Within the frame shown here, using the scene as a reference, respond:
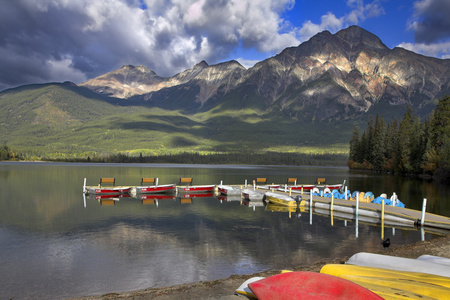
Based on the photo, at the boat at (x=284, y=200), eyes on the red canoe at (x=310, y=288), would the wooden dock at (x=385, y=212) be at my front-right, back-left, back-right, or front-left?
front-left

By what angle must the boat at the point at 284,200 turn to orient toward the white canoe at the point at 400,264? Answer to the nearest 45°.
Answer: approximately 135° to its left

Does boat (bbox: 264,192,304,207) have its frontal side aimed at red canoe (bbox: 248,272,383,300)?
no

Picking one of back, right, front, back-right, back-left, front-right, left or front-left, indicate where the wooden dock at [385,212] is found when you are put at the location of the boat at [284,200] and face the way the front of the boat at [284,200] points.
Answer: back

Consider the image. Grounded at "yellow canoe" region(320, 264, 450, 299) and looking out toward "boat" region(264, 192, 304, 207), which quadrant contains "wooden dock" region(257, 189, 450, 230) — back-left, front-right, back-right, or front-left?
front-right

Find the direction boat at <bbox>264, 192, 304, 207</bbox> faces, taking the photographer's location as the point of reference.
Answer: facing away from the viewer and to the left of the viewer

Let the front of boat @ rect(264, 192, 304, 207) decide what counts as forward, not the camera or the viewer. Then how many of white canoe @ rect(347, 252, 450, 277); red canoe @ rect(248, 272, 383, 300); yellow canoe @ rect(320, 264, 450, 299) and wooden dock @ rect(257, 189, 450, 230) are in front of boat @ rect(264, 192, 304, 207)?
0

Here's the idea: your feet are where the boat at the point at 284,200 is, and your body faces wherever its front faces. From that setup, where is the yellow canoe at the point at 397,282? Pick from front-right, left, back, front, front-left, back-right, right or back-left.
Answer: back-left

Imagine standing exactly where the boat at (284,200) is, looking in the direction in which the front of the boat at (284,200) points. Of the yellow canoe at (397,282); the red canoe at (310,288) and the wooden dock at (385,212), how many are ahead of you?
0
